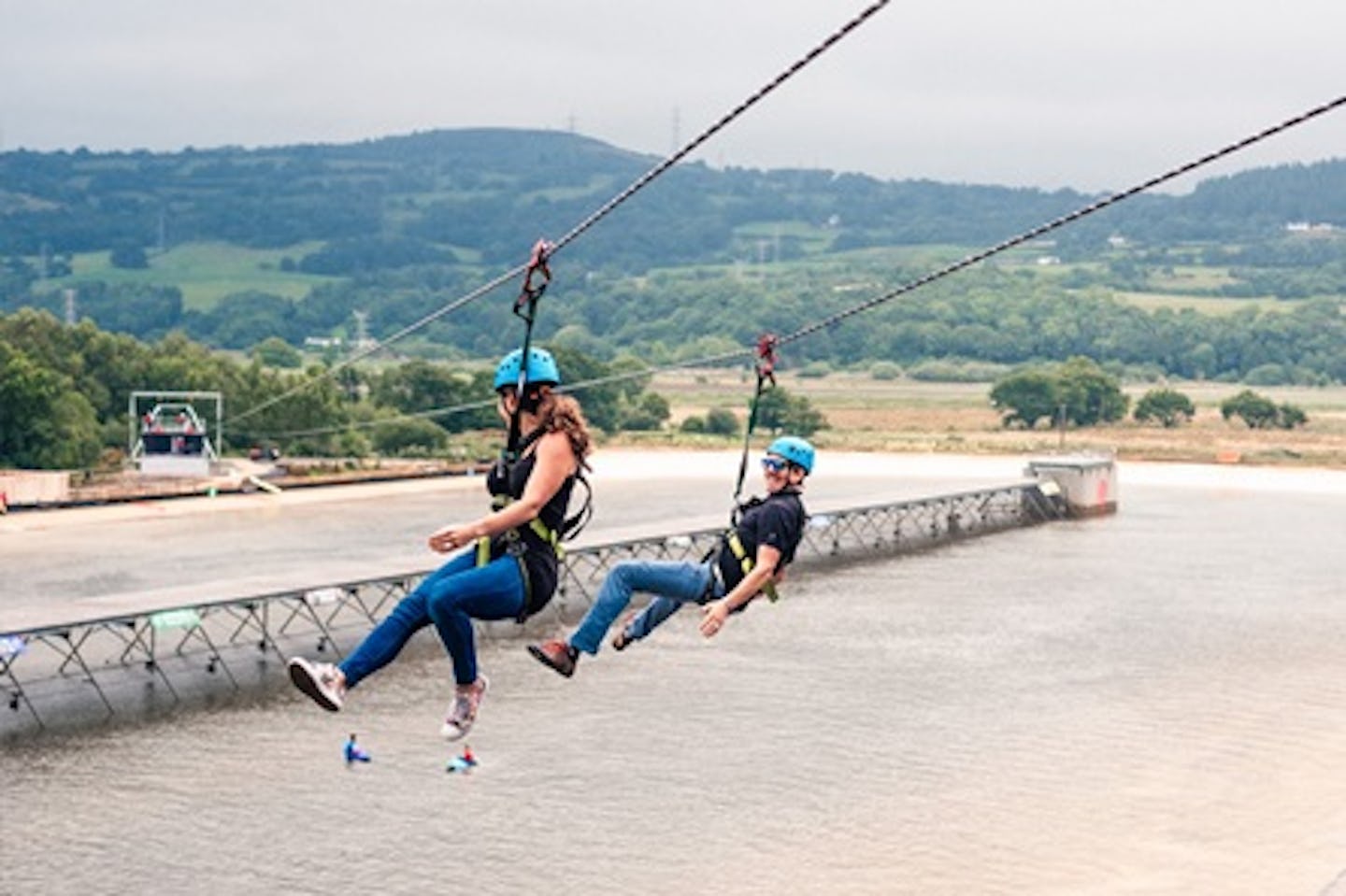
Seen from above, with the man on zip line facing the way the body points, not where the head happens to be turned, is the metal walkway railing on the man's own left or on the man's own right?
on the man's own right

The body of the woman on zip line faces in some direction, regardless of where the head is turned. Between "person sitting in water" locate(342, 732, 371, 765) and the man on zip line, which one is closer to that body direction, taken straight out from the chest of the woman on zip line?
the person sitting in water

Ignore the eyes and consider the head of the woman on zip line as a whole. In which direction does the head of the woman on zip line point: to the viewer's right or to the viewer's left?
to the viewer's left

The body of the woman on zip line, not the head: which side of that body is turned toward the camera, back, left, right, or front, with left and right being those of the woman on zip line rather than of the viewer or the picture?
left

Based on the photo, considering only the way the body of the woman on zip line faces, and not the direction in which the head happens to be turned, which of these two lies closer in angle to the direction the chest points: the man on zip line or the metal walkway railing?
the metal walkway railing

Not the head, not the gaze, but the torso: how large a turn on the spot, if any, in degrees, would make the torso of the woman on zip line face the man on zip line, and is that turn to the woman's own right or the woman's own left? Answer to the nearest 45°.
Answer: approximately 135° to the woman's own right

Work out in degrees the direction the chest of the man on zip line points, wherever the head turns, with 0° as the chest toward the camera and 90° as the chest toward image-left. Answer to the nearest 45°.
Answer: approximately 90°

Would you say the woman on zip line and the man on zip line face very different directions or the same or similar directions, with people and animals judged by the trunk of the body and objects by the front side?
same or similar directions
